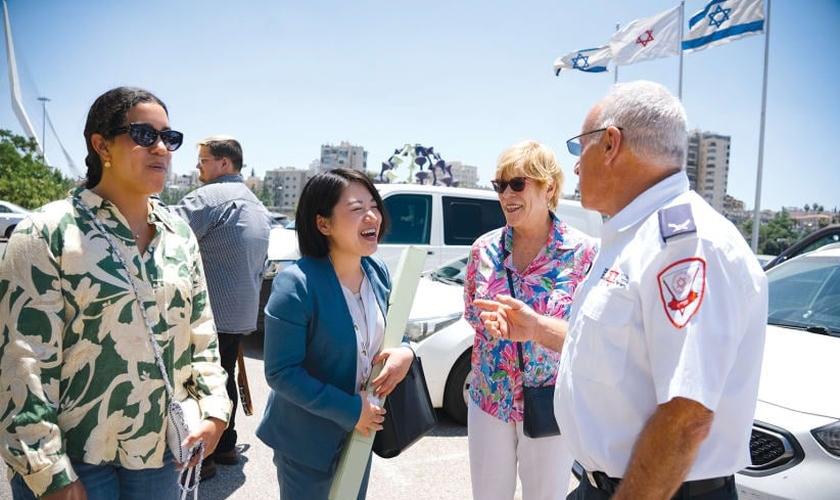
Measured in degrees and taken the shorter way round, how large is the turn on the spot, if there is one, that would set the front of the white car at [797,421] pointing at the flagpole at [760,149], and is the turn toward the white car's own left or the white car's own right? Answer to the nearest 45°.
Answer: approximately 135° to the white car's own right

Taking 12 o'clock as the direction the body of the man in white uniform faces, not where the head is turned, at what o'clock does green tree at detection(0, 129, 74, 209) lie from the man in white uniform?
The green tree is roughly at 1 o'clock from the man in white uniform.

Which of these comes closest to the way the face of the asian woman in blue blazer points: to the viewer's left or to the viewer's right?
to the viewer's right

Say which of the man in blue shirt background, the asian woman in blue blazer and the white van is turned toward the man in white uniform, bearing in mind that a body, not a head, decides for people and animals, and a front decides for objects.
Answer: the asian woman in blue blazer

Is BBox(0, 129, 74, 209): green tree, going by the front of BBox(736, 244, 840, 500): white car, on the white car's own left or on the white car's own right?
on the white car's own right

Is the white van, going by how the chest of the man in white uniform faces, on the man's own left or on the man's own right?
on the man's own right

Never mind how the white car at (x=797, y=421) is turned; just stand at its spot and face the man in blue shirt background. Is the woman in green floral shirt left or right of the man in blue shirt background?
left

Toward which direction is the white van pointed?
to the viewer's left

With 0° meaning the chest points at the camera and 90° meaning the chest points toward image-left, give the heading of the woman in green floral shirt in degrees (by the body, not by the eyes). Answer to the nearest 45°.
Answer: approximately 315°

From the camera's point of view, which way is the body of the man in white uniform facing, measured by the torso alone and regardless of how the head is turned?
to the viewer's left

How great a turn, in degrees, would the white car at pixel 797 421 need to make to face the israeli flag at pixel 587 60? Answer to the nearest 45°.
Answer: approximately 135° to its right

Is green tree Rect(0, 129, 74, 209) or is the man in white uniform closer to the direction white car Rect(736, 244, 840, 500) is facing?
the man in white uniform
